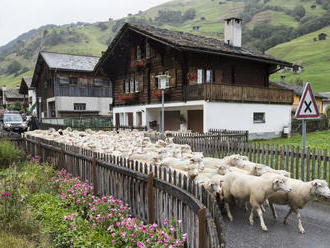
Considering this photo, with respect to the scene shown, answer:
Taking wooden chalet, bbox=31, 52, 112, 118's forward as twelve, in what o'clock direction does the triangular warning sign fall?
The triangular warning sign is roughly at 10 o'clock from the wooden chalet.

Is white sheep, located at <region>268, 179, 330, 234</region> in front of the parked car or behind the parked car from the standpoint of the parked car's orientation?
in front

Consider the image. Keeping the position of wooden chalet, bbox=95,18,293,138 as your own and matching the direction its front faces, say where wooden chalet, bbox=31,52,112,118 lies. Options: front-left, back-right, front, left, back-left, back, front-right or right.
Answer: right

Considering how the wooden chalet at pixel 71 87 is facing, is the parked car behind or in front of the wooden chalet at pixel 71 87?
in front

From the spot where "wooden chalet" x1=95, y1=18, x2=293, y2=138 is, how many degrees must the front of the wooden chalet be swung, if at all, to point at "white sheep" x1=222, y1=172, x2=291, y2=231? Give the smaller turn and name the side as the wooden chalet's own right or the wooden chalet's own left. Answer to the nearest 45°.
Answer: approximately 45° to the wooden chalet's own left

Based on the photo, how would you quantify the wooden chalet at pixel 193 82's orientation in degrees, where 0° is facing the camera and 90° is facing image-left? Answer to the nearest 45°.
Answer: approximately 45°

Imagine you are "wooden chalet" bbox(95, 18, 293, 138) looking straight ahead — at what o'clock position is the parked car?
The parked car is roughly at 2 o'clock from the wooden chalet.

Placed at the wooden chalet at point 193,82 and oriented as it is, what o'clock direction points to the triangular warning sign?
The triangular warning sign is roughly at 10 o'clock from the wooden chalet.
